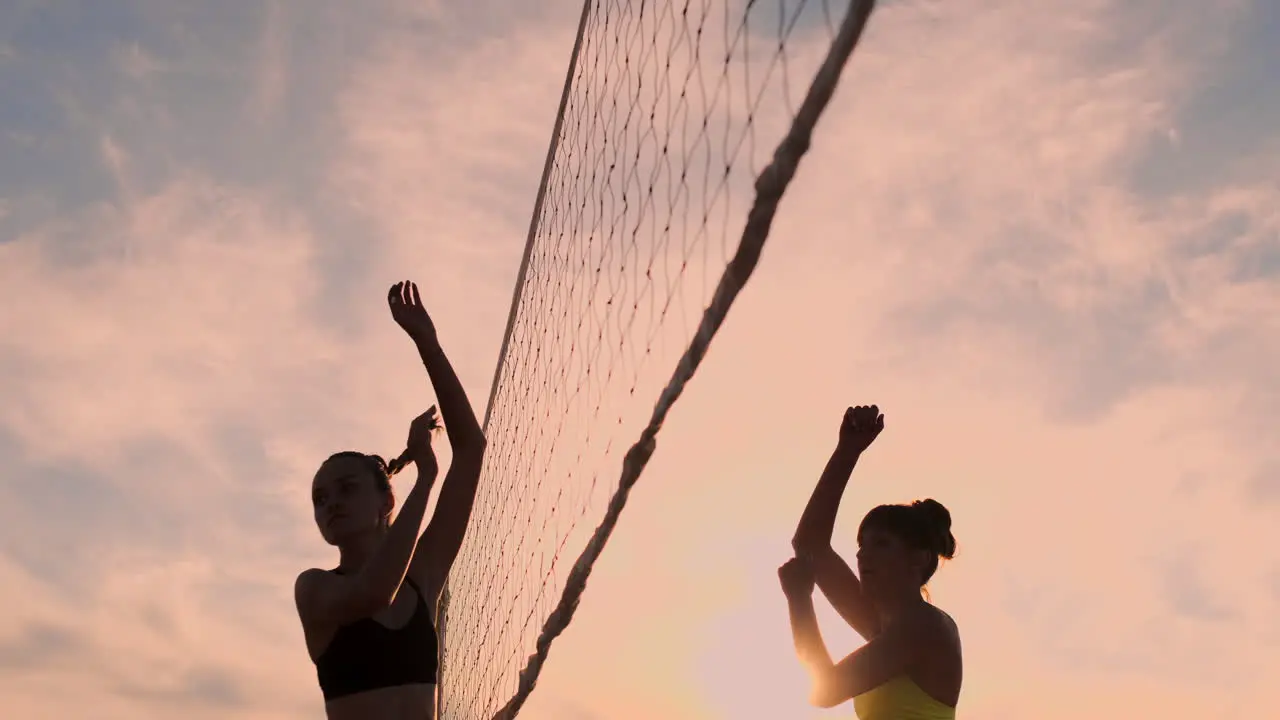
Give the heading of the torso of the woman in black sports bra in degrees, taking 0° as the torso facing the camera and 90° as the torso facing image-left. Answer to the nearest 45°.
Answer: approximately 0°

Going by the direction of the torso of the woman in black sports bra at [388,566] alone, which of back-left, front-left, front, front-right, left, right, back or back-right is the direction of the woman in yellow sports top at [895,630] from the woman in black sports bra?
left
